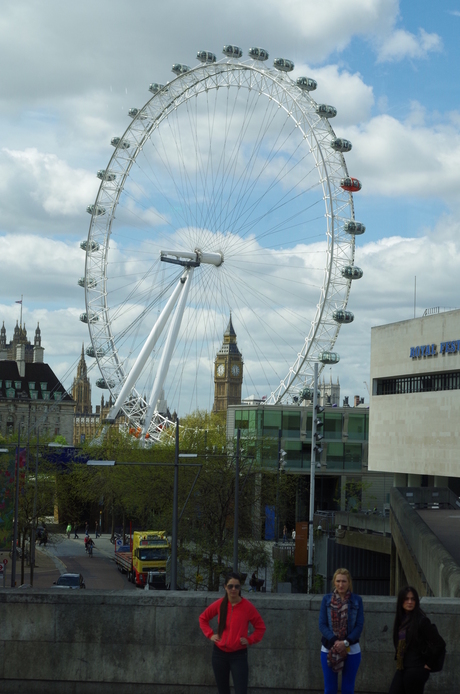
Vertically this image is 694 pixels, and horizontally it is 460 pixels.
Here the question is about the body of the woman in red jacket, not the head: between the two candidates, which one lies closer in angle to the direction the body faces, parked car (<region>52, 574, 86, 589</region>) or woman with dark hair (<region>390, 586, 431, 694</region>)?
the woman with dark hair

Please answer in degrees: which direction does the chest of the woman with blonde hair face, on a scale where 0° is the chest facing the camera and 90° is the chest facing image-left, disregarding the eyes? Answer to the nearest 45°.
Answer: approximately 0°

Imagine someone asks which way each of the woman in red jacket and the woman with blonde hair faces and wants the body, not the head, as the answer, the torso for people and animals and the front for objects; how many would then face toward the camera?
2

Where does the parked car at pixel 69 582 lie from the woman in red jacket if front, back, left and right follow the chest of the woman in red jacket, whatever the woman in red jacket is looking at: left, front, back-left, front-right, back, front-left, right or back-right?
back

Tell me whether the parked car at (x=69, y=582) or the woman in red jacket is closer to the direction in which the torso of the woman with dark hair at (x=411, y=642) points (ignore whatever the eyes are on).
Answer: the woman in red jacket

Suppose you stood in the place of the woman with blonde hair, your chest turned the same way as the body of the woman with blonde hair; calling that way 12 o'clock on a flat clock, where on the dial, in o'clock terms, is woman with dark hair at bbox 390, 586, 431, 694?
The woman with dark hair is roughly at 10 o'clock from the woman with blonde hair.

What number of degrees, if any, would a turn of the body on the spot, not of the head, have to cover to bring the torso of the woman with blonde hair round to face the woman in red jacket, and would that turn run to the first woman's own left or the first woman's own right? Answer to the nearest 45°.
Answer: approximately 90° to the first woman's own right

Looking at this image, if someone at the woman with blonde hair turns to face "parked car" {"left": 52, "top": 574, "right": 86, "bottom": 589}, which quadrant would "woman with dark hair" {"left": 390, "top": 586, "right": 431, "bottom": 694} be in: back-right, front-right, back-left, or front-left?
back-right

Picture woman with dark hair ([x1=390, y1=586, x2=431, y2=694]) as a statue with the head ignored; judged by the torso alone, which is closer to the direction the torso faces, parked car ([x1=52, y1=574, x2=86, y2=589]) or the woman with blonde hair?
the woman with blonde hair
